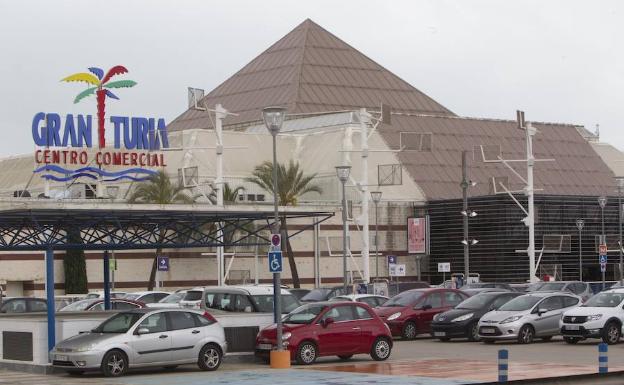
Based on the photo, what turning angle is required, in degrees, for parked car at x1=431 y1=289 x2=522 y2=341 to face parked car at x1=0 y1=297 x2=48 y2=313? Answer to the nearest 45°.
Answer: approximately 45° to its right

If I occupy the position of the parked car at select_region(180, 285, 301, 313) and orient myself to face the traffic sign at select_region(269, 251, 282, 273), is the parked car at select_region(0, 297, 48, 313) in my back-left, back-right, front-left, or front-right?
back-right

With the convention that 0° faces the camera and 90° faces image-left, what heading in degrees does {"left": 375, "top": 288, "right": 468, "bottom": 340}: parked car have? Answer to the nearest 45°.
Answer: approximately 45°

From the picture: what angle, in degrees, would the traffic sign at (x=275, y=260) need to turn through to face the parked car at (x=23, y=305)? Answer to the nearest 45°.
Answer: approximately 135° to its right
